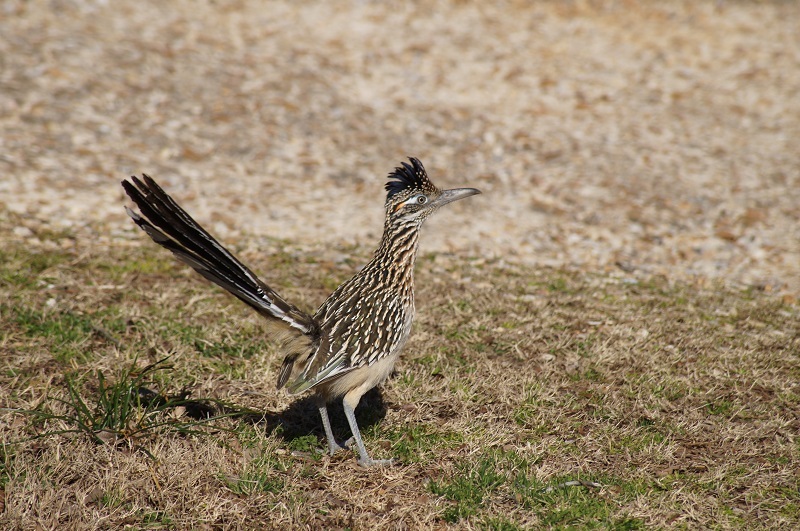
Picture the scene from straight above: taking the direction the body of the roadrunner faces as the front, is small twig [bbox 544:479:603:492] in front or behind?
in front

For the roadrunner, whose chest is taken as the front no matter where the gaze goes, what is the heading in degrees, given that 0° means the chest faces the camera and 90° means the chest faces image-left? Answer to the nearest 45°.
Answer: approximately 270°
